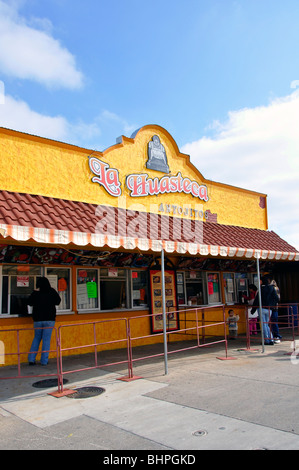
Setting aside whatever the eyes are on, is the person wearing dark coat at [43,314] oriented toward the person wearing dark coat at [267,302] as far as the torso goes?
no

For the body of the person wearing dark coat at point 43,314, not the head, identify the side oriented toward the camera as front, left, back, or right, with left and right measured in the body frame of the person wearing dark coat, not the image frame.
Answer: back

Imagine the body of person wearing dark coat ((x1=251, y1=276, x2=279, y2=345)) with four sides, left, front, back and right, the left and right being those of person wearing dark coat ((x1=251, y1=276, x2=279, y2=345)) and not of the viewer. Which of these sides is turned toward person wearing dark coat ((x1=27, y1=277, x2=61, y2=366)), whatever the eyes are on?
left

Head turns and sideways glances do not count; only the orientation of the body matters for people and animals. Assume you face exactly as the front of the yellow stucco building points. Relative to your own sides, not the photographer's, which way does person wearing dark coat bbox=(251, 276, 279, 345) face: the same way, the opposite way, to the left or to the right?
the opposite way

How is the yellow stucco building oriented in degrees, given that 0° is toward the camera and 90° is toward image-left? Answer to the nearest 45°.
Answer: approximately 315°

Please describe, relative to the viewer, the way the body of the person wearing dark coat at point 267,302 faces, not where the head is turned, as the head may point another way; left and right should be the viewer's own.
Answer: facing away from the viewer and to the left of the viewer

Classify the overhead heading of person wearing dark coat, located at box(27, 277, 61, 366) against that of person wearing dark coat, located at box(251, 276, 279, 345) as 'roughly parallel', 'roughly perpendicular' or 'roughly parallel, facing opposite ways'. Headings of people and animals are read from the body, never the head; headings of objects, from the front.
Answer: roughly parallel

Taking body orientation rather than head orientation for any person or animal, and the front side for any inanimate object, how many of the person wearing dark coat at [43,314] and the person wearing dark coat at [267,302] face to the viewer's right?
0
